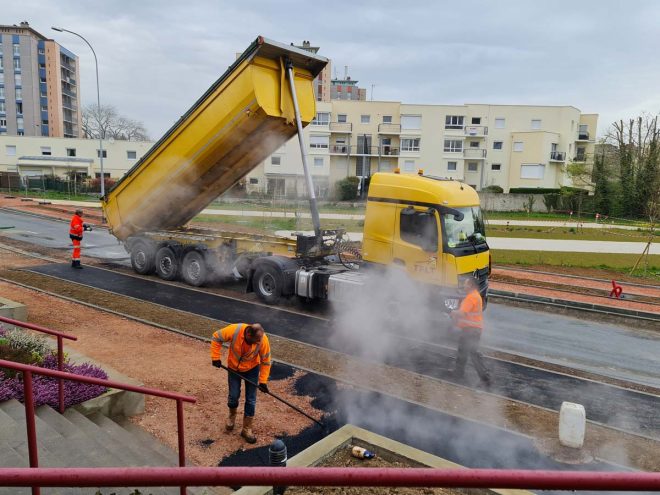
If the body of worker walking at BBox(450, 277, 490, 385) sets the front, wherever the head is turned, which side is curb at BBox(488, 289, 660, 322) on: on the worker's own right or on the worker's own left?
on the worker's own right

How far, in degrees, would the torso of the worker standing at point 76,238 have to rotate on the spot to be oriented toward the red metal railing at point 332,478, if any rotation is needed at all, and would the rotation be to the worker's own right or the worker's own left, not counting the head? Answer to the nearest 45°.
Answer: approximately 90° to the worker's own right

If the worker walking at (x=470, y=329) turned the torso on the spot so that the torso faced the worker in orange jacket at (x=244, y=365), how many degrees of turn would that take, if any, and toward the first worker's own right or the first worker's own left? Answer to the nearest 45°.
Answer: approximately 45° to the first worker's own left

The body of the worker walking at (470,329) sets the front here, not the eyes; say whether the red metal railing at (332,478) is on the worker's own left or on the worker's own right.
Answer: on the worker's own left

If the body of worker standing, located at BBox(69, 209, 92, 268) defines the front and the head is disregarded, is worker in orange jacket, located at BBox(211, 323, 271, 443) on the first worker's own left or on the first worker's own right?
on the first worker's own right

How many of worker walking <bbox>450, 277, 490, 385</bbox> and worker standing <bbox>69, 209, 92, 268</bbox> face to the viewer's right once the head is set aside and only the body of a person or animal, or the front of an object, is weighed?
1

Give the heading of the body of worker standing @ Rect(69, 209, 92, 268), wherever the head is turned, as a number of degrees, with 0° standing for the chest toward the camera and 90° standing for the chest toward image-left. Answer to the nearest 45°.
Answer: approximately 270°

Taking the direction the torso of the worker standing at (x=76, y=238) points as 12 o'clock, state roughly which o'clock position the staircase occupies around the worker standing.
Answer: The staircase is roughly at 3 o'clock from the worker standing.

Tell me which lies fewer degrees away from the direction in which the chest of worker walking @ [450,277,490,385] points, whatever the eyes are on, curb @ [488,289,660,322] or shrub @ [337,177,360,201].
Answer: the shrub

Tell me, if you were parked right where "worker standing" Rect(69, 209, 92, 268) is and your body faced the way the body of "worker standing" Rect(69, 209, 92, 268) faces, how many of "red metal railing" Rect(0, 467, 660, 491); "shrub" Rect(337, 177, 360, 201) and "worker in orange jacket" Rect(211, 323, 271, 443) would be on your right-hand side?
2
